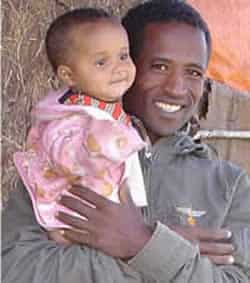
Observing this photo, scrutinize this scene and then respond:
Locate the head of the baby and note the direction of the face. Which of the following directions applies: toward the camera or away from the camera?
toward the camera

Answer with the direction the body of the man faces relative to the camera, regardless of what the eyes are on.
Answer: toward the camera

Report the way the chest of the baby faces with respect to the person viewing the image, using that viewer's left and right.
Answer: facing the viewer and to the right of the viewer
